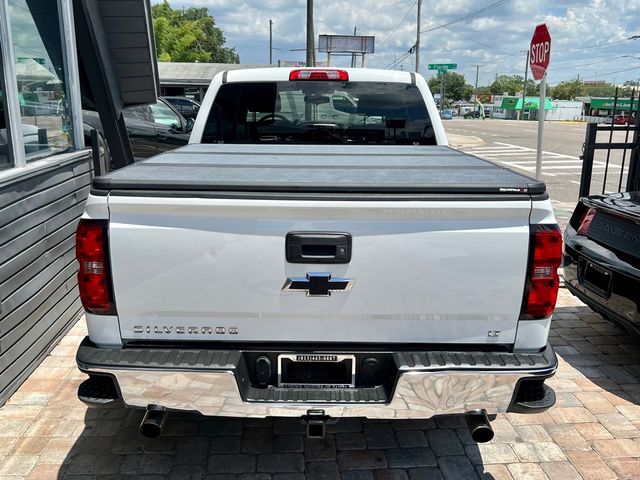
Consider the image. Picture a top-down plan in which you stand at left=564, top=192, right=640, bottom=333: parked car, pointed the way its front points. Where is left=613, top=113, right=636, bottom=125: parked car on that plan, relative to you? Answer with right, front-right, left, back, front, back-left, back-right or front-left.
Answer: front-left

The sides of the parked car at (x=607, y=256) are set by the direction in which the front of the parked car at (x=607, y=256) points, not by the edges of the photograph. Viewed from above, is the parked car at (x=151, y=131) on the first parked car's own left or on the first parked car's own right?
on the first parked car's own left

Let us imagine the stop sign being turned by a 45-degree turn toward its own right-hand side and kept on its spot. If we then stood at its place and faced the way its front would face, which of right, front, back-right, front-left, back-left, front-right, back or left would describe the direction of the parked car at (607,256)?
left

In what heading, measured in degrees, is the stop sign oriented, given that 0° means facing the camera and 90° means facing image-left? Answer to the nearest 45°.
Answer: approximately 45°

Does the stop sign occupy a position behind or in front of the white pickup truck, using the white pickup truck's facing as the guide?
in front

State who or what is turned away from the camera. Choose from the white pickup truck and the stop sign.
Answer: the white pickup truck

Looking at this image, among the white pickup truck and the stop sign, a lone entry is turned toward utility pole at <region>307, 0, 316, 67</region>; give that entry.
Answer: the white pickup truck

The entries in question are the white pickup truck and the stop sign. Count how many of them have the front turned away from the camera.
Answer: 1

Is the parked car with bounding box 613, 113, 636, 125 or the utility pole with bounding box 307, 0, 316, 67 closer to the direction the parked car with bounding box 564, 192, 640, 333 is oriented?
the parked car

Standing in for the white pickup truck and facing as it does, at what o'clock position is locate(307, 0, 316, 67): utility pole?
The utility pole is roughly at 12 o'clock from the white pickup truck.

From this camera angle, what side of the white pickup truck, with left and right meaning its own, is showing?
back

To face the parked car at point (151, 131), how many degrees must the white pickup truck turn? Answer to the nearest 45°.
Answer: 0° — it already faces it

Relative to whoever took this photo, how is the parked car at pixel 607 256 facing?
facing away from the viewer and to the right of the viewer

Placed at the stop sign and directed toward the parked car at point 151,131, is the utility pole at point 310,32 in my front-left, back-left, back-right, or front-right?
front-right
